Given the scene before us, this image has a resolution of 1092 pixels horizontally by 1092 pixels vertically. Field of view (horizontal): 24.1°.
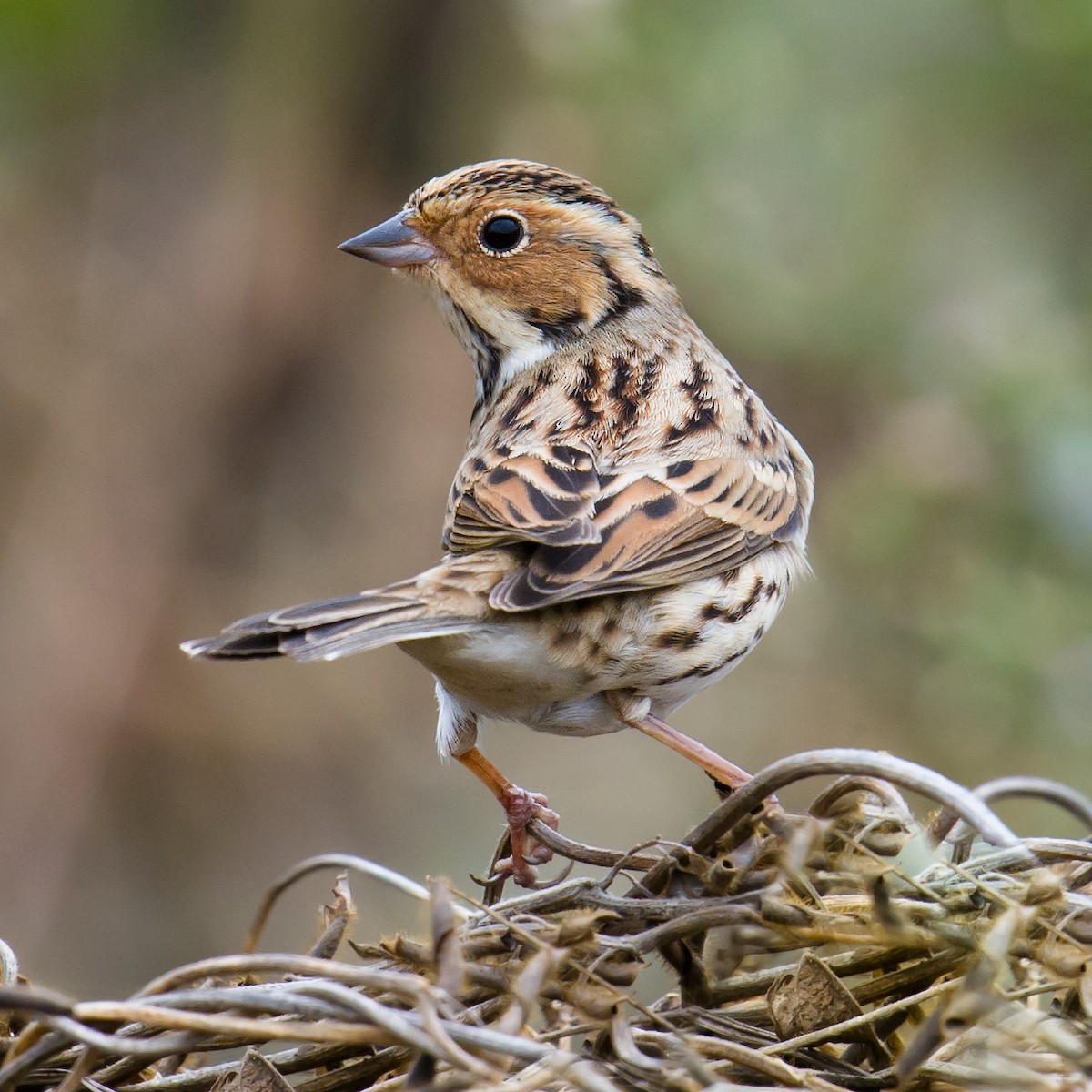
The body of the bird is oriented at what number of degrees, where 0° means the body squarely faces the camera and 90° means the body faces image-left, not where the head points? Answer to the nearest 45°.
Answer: approximately 225°
